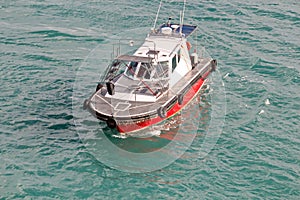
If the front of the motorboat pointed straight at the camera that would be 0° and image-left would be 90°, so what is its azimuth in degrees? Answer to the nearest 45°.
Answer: approximately 45°
